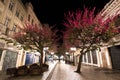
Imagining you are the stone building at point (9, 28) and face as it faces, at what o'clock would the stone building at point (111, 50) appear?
the stone building at point (111, 50) is roughly at 11 o'clock from the stone building at point (9, 28).

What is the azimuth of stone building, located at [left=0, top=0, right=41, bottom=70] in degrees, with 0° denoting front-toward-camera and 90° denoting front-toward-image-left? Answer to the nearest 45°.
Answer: approximately 315°
